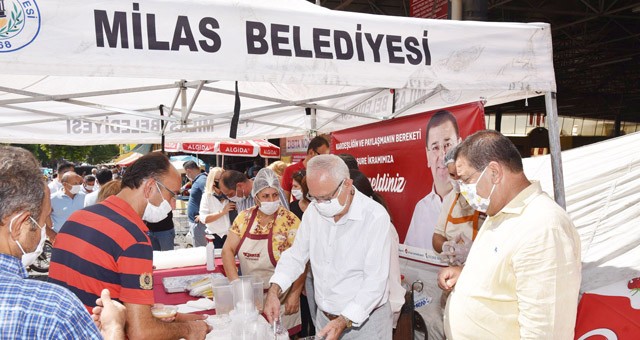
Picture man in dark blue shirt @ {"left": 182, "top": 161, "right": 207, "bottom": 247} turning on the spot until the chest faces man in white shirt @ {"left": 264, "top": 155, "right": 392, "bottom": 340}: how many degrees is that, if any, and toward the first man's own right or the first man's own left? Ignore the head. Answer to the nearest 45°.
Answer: approximately 90° to the first man's own left

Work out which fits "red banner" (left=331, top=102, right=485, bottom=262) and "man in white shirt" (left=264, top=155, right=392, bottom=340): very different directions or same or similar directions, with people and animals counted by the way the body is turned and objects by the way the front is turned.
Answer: same or similar directions

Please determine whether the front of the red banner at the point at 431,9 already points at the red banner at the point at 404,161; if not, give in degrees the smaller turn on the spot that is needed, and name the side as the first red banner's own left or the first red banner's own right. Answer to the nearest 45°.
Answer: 0° — it already faces it

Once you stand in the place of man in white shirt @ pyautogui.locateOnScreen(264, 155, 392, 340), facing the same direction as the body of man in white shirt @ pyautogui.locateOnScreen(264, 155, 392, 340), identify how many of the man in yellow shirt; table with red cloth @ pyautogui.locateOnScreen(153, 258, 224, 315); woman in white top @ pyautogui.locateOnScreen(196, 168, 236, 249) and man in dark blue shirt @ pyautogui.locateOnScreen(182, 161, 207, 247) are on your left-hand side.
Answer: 1

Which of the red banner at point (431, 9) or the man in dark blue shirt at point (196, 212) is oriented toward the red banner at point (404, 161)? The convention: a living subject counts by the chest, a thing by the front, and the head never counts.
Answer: the red banner at point (431, 9)

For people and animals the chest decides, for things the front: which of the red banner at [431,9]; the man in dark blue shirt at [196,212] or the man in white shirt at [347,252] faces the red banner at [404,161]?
the red banner at [431,9]

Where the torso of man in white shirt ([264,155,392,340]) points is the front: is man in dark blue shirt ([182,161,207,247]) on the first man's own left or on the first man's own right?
on the first man's own right

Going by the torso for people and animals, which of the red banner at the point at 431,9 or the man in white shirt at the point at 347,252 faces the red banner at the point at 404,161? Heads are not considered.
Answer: the red banner at the point at 431,9

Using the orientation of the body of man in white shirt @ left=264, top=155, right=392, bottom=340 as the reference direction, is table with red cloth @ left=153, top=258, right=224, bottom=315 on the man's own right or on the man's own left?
on the man's own right

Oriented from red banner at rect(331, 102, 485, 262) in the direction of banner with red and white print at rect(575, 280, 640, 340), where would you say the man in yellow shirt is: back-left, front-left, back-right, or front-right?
front-right

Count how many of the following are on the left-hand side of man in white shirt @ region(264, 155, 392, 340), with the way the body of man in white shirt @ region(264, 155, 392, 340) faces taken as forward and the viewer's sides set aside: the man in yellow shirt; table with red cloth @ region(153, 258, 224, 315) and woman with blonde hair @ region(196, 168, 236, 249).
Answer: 1

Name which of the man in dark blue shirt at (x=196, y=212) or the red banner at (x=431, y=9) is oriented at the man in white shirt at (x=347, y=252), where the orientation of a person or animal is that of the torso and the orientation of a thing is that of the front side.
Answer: the red banner

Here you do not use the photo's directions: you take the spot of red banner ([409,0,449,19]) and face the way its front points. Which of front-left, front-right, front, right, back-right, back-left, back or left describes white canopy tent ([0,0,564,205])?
front

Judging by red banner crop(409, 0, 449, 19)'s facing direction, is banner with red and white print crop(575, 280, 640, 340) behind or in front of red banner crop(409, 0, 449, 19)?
in front
